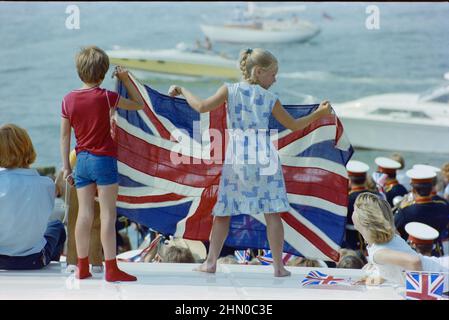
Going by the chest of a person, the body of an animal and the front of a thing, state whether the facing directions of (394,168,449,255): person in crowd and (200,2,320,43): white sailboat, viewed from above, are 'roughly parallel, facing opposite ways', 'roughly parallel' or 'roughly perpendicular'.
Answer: roughly perpendicular

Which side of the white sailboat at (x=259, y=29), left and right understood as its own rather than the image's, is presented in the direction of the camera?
left

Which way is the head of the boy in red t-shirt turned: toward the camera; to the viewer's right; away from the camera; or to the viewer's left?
away from the camera

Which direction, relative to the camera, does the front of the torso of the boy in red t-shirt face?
away from the camera

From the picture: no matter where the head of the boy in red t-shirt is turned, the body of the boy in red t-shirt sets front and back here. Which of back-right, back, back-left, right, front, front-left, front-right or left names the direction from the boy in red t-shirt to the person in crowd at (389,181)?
front-right

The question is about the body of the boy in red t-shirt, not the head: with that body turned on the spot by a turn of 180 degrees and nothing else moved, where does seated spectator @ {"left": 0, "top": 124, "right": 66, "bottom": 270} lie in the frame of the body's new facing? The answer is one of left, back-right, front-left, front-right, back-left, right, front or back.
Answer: back-right

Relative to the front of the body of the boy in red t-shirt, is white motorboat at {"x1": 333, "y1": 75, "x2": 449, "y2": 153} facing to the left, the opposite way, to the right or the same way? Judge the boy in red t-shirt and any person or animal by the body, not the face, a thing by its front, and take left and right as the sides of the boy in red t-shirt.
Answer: to the left

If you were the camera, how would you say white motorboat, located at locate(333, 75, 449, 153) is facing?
facing to the left of the viewer

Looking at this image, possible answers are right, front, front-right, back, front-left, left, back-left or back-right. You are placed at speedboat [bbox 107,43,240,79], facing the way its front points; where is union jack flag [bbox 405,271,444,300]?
left

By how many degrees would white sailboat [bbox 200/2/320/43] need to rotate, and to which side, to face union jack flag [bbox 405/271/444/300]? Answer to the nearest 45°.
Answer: approximately 90° to its left

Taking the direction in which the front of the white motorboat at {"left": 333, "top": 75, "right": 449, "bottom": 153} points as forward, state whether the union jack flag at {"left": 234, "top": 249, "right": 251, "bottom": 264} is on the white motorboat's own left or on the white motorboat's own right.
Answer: on the white motorboat's own left
